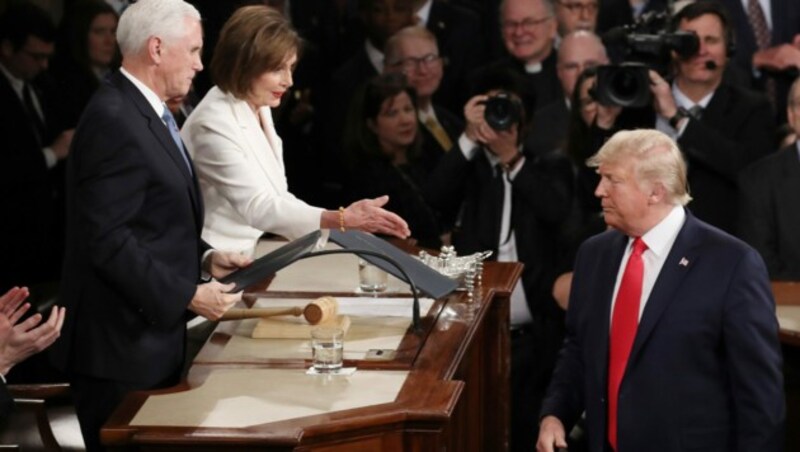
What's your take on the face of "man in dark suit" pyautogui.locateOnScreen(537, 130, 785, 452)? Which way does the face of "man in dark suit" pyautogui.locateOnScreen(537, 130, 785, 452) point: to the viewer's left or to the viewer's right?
to the viewer's left

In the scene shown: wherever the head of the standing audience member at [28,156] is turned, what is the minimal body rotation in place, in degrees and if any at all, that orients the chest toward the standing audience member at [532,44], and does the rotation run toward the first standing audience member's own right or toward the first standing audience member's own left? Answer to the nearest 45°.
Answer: approximately 45° to the first standing audience member's own left

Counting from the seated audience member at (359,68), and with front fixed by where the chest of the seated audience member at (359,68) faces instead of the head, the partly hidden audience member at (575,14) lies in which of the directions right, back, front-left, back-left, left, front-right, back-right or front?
left

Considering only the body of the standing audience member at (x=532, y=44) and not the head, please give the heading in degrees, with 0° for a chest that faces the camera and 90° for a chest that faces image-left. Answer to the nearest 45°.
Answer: approximately 0°

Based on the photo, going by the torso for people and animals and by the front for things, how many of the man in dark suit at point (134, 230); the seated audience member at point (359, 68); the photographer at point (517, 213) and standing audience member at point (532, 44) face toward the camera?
3

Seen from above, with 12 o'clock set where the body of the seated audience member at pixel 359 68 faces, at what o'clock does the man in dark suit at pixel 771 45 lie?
The man in dark suit is roughly at 9 o'clock from the seated audience member.

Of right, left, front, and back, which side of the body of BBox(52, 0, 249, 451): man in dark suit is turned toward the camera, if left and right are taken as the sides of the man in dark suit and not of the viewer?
right
